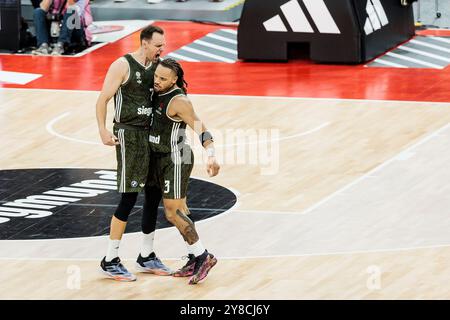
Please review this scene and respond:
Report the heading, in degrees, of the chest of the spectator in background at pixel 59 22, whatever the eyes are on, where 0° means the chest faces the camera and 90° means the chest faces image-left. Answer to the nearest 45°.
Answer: approximately 45°

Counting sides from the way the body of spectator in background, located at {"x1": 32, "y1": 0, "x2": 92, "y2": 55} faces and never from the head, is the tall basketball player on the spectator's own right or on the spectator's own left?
on the spectator's own left

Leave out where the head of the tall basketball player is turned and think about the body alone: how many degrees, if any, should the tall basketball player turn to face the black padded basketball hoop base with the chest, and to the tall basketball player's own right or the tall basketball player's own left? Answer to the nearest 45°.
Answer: approximately 135° to the tall basketball player's own left

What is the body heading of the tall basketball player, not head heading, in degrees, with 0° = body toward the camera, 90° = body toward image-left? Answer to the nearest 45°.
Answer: approximately 315°

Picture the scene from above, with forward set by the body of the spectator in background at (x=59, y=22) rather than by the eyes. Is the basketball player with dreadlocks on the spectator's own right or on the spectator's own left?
on the spectator's own left

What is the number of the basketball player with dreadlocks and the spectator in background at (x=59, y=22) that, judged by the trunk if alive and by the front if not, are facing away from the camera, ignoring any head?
0

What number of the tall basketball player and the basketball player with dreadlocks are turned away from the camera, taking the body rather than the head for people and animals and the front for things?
0

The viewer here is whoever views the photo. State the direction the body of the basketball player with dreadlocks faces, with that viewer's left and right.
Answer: facing the viewer and to the left of the viewer

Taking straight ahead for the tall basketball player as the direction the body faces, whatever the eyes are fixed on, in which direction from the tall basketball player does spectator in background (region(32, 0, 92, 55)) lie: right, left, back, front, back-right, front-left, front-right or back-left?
back-left

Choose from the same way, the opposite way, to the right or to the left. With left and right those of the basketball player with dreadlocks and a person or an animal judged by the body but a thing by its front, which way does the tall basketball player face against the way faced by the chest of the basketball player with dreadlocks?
to the left

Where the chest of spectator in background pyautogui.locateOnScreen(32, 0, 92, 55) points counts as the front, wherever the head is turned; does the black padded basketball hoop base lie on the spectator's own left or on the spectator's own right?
on the spectator's own left
